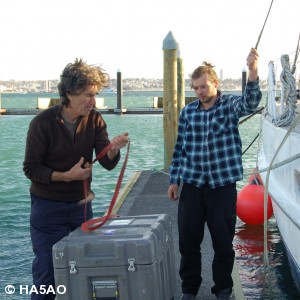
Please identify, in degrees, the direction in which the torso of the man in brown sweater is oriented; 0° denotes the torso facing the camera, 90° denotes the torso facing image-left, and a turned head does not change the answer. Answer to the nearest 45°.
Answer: approximately 315°

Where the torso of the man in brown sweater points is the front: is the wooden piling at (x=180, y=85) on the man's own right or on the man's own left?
on the man's own left

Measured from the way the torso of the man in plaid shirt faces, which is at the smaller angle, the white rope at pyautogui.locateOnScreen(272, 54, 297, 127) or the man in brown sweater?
the man in brown sweater

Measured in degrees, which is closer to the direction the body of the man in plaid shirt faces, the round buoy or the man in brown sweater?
the man in brown sweater

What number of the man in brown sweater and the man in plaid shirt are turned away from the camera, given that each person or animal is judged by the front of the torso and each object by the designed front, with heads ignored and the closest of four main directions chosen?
0

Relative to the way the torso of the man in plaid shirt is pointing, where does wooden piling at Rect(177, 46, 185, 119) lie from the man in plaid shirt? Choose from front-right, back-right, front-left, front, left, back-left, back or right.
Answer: back

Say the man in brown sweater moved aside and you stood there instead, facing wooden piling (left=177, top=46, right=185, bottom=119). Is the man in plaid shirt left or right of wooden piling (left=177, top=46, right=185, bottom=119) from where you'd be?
right

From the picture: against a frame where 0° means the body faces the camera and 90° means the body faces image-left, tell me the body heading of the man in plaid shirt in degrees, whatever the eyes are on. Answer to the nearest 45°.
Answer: approximately 0°

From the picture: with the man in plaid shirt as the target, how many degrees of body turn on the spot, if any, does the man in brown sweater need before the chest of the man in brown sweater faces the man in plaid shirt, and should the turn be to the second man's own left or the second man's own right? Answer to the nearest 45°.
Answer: approximately 45° to the second man's own left

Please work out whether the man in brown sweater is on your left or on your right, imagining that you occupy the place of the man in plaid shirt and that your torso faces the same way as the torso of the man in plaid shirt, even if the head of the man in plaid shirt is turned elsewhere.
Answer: on your right

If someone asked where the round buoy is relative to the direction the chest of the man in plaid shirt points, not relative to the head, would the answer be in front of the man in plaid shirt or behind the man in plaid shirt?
behind

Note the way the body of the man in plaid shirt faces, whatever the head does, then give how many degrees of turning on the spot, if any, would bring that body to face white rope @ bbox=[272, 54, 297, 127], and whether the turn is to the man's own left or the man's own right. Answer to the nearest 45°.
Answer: approximately 135° to the man's own left

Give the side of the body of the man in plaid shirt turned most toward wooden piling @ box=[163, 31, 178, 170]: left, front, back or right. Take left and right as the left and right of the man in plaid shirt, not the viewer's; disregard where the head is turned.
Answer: back
